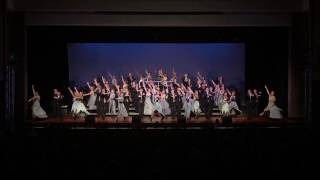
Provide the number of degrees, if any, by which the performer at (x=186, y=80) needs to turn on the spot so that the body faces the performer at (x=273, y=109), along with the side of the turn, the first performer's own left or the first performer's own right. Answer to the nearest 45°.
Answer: approximately 45° to the first performer's own left

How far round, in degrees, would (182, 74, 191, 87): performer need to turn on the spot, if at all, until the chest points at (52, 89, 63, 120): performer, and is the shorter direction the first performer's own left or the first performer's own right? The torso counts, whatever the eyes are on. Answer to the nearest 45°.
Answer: approximately 45° to the first performer's own right

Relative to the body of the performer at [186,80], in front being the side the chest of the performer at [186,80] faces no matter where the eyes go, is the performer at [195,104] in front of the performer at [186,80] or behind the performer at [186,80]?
in front

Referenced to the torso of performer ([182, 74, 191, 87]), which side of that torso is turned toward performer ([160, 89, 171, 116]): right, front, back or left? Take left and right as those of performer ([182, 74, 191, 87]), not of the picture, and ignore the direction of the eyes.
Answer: front

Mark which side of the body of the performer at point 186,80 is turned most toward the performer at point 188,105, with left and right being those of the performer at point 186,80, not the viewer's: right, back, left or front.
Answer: front

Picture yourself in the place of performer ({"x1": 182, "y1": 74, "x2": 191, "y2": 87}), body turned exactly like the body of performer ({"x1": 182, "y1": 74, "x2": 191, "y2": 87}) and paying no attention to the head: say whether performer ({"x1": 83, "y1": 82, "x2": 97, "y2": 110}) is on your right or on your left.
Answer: on your right

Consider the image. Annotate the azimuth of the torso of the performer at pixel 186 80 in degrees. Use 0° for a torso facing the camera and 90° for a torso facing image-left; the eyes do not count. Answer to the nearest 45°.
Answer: approximately 0°

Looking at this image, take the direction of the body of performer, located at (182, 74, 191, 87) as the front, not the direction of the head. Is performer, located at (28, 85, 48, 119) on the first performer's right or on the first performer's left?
on the first performer's right
